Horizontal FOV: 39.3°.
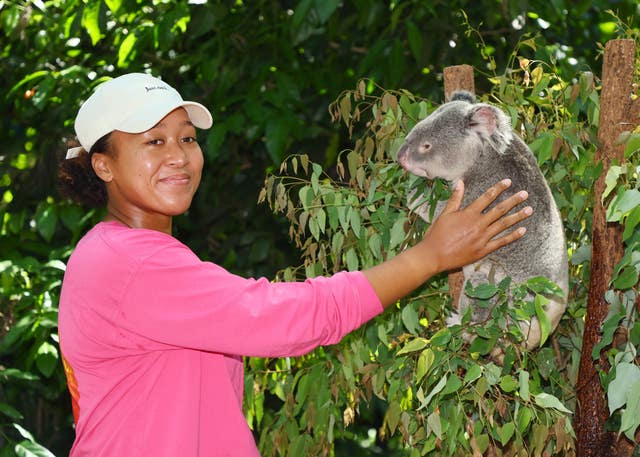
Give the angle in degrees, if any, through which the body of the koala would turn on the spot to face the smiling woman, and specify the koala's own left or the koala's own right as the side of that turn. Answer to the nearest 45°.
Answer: approximately 45° to the koala's own left

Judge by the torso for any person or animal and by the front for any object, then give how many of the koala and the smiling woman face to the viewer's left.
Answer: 1

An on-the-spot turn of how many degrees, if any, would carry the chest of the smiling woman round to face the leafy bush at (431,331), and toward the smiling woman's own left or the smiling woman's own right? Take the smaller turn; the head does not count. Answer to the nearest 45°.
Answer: approximately 45° to the smiling woman's own left

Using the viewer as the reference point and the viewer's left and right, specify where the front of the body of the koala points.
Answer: facing to the left of the viewer

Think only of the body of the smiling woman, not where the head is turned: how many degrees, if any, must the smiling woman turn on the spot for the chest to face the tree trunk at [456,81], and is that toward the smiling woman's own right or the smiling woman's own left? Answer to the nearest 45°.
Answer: approximately 45° to the smiling woman's own left
